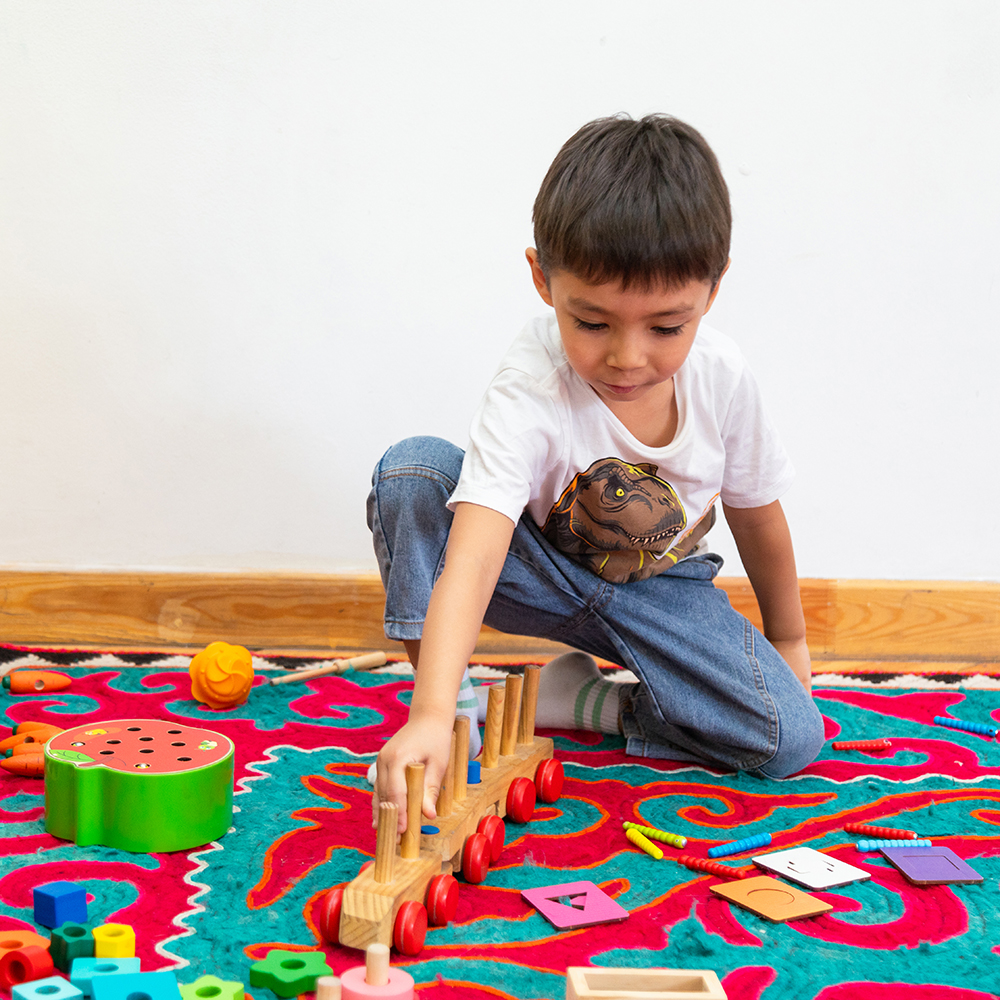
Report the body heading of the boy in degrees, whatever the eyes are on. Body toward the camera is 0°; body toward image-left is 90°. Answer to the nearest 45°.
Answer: approximately 0°

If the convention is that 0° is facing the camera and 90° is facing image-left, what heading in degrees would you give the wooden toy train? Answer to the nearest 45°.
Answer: approximately 45°

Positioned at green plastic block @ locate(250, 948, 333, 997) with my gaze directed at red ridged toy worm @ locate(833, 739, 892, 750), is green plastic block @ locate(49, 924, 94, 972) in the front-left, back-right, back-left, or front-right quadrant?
back-left

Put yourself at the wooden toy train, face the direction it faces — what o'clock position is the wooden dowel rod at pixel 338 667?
The wooden dowel rod is roughly at 4 o'clock from the wooden toy train.

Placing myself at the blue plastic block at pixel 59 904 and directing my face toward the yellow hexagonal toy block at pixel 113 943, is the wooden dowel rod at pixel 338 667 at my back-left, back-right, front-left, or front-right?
back-left
